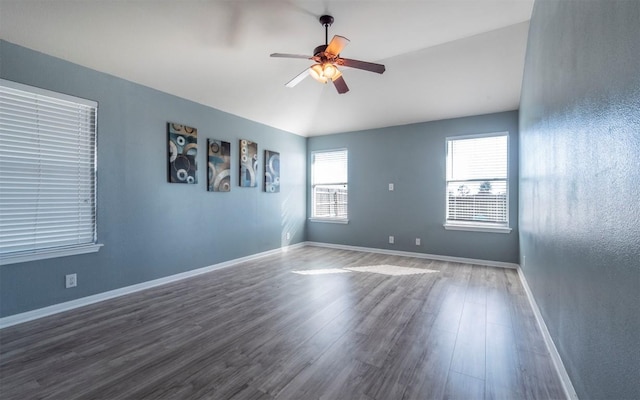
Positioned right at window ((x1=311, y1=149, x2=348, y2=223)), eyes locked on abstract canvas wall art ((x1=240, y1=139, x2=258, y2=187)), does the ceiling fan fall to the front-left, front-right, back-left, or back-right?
front-left

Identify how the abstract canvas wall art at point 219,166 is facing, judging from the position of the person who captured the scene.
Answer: facing the viewer and to the right of the viewer

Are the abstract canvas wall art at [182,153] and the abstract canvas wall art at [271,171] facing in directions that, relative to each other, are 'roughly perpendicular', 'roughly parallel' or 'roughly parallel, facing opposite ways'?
roughly parallel

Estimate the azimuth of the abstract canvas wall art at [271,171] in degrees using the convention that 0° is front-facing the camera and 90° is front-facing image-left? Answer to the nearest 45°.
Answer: approximately 315°

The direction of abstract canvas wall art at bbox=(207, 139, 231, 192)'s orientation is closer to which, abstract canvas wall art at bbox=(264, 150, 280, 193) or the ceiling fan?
the ceiling fan

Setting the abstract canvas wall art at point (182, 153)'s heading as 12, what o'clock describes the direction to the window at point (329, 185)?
The window is roughly at 10 o'clock from the abstract canvas wall art.

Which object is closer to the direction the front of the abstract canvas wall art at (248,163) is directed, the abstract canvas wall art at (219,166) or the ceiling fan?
the ceiling fan

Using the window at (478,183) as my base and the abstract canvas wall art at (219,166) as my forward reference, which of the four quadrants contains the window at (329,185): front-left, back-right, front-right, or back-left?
front-right

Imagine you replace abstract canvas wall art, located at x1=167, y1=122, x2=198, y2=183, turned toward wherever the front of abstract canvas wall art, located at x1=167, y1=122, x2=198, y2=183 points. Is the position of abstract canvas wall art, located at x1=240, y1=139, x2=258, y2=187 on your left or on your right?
on your left

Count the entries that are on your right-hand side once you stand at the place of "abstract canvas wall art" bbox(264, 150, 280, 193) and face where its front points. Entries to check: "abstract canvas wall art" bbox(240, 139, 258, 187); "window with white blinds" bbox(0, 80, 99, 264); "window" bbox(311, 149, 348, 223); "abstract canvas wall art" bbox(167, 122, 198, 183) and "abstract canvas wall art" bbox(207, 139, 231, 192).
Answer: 4

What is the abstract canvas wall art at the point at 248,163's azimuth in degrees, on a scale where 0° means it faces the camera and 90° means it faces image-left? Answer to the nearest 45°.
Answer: approximately 315°

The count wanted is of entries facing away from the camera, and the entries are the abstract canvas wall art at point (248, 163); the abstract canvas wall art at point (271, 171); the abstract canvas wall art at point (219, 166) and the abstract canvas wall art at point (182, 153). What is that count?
0

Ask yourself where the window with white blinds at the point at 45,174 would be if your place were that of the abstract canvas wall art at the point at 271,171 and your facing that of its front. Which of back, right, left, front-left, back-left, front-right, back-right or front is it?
right

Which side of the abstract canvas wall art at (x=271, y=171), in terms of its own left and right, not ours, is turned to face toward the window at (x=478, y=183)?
front

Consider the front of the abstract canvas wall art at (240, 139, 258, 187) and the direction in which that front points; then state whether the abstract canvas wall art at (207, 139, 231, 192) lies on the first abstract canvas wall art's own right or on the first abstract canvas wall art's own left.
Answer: on the first abstract canvas wall art's own right

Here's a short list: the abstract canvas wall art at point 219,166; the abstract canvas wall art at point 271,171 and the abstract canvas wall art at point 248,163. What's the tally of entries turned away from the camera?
0
